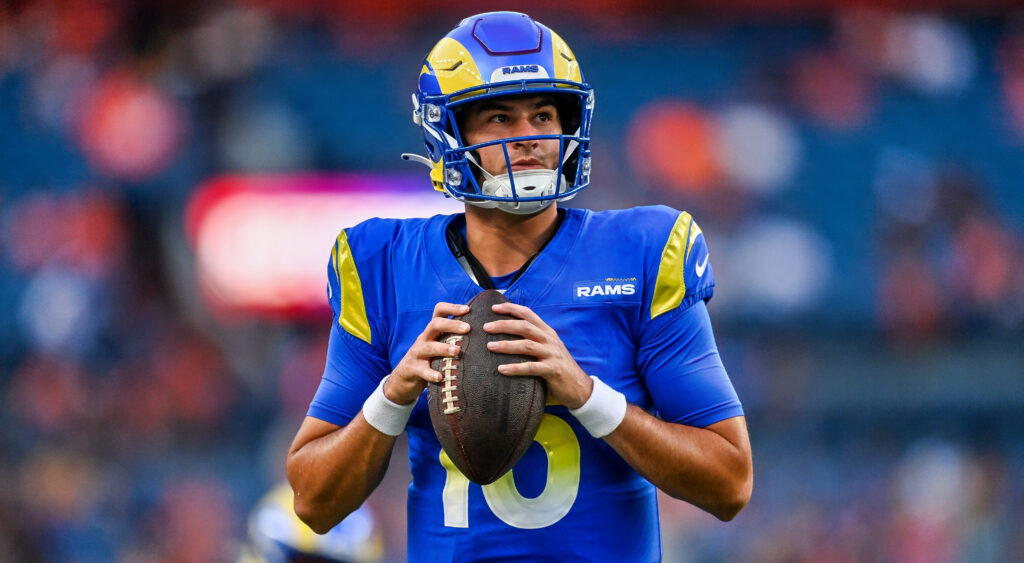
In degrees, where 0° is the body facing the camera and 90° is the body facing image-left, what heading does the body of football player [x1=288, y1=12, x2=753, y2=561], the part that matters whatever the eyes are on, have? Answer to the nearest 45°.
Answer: approximately 0°

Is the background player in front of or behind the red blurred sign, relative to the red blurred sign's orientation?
in front

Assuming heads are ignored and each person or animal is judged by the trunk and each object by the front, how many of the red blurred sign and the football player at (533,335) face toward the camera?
2

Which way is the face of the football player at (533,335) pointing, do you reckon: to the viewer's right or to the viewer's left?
to the viewer's right

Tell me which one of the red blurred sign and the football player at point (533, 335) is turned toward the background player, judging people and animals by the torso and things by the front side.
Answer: the red blurred sign

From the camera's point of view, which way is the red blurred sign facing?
toward the camera

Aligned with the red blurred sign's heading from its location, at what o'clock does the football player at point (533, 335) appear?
The football player is roughly at 12 o'clock from the red blurred sign.

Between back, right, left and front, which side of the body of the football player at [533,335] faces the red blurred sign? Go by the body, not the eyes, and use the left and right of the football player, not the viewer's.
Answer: back

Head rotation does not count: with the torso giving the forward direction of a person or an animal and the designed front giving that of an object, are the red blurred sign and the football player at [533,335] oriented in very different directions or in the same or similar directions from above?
same or similar directions

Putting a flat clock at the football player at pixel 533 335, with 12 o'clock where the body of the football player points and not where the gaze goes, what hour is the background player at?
The background player is roughly at 5 o'clock from the football player.

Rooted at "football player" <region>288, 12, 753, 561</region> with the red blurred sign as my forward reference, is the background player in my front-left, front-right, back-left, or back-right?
front-left
